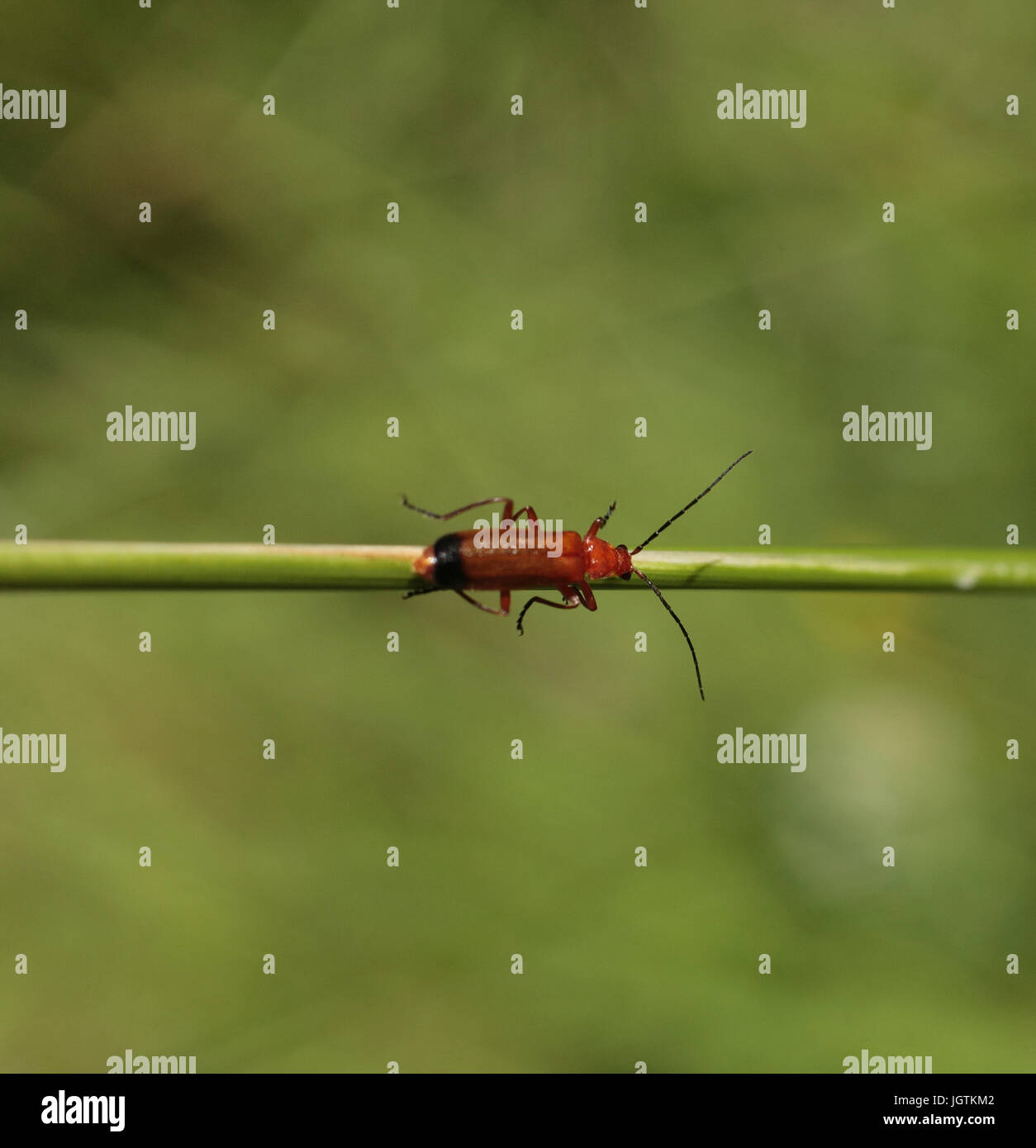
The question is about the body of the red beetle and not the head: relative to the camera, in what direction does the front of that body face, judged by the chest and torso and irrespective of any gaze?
to the viewer's right
